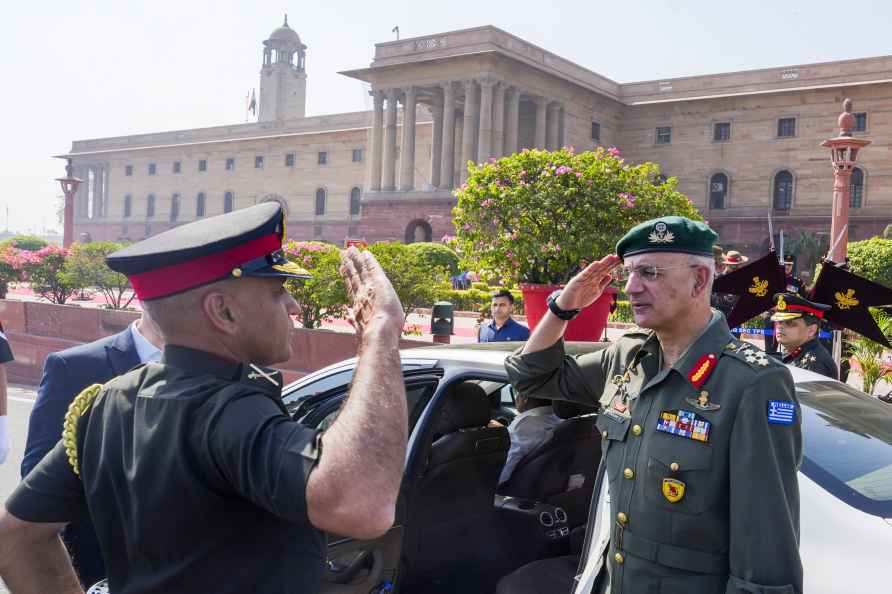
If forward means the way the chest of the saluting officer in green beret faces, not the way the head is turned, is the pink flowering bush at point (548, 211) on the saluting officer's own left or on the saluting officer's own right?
on the saluting officer's own right

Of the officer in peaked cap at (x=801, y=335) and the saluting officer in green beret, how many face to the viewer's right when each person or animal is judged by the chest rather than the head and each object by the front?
0

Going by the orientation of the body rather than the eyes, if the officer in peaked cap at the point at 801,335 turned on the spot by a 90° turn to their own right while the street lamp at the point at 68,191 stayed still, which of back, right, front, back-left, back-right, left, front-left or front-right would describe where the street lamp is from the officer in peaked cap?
front

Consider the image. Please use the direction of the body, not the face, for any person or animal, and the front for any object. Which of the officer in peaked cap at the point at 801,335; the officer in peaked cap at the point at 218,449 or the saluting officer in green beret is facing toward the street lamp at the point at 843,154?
the officer in peaked cap at the point at 218,449

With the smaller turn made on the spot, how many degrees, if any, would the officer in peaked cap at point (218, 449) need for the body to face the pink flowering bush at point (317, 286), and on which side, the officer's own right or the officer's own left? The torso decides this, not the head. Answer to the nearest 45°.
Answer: approximately 45° to the officer's own left

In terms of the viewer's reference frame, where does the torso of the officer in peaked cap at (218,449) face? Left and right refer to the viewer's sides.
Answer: facing away from the viewer and to the right of the viewer

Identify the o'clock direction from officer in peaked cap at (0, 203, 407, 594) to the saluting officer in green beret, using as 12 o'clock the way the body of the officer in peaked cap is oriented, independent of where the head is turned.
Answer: The saluting officer in green beret is roughly at 1 o'clock from the officer in peaked cap.

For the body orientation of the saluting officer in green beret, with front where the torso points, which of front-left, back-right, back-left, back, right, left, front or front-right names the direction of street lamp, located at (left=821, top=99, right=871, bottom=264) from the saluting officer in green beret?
back-right

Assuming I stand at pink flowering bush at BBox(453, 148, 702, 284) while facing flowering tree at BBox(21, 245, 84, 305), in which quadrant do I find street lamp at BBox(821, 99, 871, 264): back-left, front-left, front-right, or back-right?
back-right

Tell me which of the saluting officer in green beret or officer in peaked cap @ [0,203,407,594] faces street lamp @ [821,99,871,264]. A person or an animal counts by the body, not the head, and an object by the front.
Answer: the officer in peaked cap

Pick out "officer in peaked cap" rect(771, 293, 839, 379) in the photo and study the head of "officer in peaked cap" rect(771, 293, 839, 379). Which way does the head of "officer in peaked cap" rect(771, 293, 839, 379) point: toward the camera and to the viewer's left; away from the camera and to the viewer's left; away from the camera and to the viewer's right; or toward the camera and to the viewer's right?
toward the camera and to the viewer's left

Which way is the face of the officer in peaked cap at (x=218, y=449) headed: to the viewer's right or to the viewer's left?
to the viewer's right

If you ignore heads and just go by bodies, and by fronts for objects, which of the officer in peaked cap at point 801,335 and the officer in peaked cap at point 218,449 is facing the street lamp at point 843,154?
the officer in peaked cap at point 218,449

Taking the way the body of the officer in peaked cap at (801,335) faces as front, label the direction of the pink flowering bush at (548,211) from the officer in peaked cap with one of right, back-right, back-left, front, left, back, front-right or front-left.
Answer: right

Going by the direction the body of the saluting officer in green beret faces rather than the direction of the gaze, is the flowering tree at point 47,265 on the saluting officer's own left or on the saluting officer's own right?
on the saluting officer's own right
